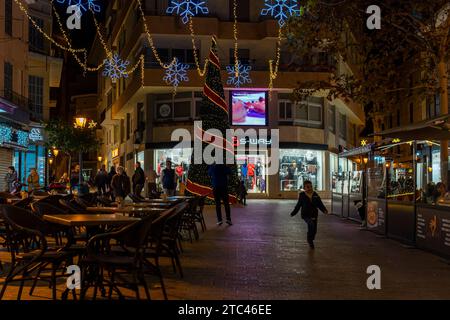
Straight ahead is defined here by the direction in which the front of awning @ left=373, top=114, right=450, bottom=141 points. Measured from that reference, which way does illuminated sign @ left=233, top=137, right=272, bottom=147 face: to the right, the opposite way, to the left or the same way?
to the left

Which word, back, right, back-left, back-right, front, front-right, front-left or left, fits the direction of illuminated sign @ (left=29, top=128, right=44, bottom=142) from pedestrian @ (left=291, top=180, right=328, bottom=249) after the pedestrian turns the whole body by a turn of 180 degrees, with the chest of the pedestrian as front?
front-left

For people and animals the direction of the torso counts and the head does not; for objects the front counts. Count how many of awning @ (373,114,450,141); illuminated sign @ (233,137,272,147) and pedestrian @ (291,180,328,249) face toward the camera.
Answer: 2

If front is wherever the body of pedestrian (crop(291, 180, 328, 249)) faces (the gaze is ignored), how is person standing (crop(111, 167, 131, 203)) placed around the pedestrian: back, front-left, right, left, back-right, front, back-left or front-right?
back-right

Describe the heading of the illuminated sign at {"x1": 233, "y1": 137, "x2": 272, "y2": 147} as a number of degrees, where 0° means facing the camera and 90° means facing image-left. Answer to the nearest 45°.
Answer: approximately 0°

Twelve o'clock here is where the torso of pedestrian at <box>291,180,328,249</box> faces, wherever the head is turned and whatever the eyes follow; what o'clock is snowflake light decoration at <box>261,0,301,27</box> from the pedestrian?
The snowflake light decoration is roughly at 6 o'clock from the pedestrian.

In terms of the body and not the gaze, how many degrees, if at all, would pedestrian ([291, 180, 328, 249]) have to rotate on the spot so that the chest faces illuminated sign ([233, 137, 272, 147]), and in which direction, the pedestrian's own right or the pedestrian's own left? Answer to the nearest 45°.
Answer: approximately 180°

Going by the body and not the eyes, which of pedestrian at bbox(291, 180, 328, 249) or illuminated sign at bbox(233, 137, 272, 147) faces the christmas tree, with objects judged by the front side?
the illuminated sign

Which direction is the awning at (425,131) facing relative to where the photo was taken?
to the viewer's left

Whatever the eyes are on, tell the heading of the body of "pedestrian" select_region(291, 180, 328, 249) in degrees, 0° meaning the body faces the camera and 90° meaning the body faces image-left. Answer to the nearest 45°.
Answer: approximately 0°

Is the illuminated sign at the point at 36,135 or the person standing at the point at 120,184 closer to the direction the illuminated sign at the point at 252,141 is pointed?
the person standing

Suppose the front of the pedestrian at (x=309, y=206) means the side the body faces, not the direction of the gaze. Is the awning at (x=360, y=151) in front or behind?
behind

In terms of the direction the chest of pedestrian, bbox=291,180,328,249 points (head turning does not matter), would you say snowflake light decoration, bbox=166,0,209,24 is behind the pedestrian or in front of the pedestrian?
behind
